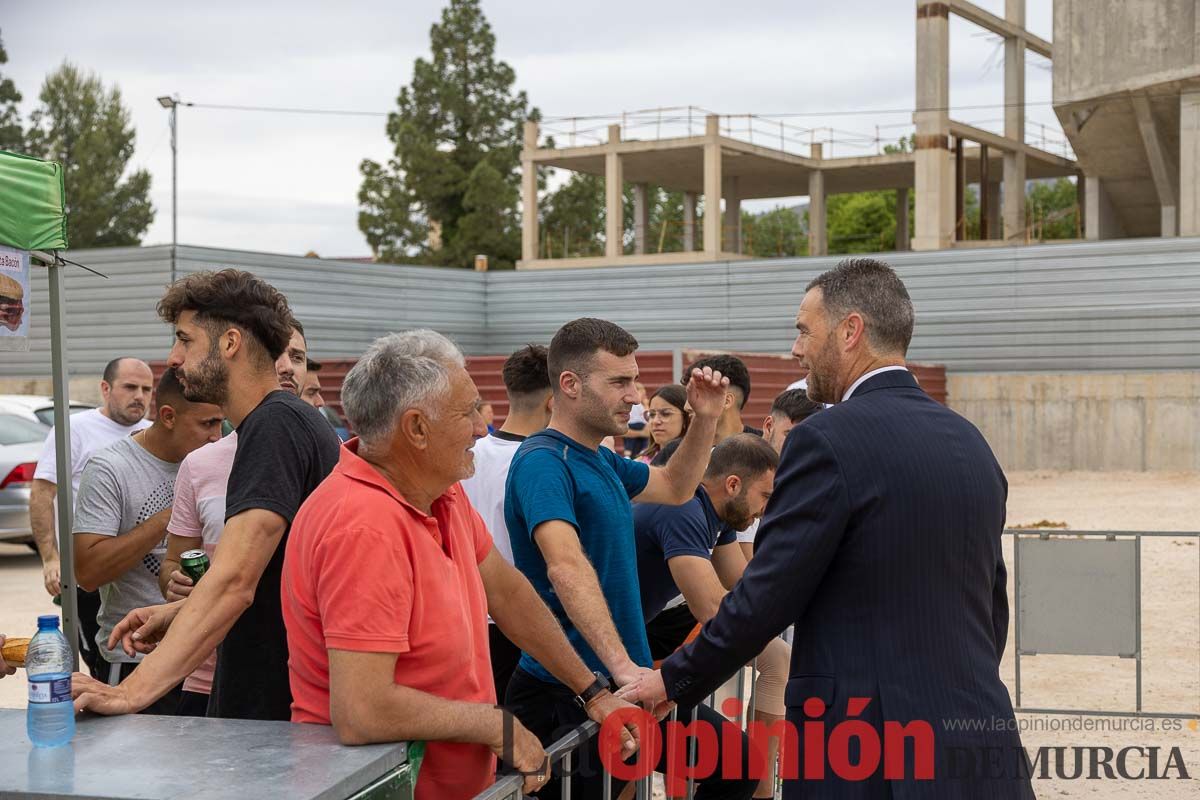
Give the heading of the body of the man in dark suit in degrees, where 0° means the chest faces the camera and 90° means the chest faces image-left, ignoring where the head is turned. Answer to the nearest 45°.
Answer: approximately 135°

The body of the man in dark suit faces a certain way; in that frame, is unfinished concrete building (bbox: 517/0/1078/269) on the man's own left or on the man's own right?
on the man's own right

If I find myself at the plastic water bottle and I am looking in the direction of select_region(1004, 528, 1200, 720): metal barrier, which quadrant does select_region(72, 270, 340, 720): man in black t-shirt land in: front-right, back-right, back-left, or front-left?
front-left

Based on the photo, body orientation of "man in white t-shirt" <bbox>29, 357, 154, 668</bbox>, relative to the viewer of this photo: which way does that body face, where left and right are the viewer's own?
facing the viewer and to the right of the viewer

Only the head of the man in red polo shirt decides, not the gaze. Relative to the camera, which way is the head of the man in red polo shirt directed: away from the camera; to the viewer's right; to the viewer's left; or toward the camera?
to the viewer's right

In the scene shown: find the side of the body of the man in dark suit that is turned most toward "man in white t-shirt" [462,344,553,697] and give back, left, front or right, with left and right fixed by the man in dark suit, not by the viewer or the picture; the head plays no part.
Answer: front

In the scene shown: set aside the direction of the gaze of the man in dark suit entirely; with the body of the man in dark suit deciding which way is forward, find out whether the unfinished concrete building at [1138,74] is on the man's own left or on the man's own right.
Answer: on the man's own right

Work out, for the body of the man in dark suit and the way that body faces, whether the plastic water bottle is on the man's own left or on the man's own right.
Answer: on the man's own left

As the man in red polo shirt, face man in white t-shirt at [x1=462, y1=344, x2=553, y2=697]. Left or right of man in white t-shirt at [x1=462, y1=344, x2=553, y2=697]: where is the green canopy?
left

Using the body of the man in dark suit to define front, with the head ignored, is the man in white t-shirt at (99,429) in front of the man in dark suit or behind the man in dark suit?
in front

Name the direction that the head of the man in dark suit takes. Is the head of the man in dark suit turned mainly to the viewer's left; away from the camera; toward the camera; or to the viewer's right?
to the viewer's left
